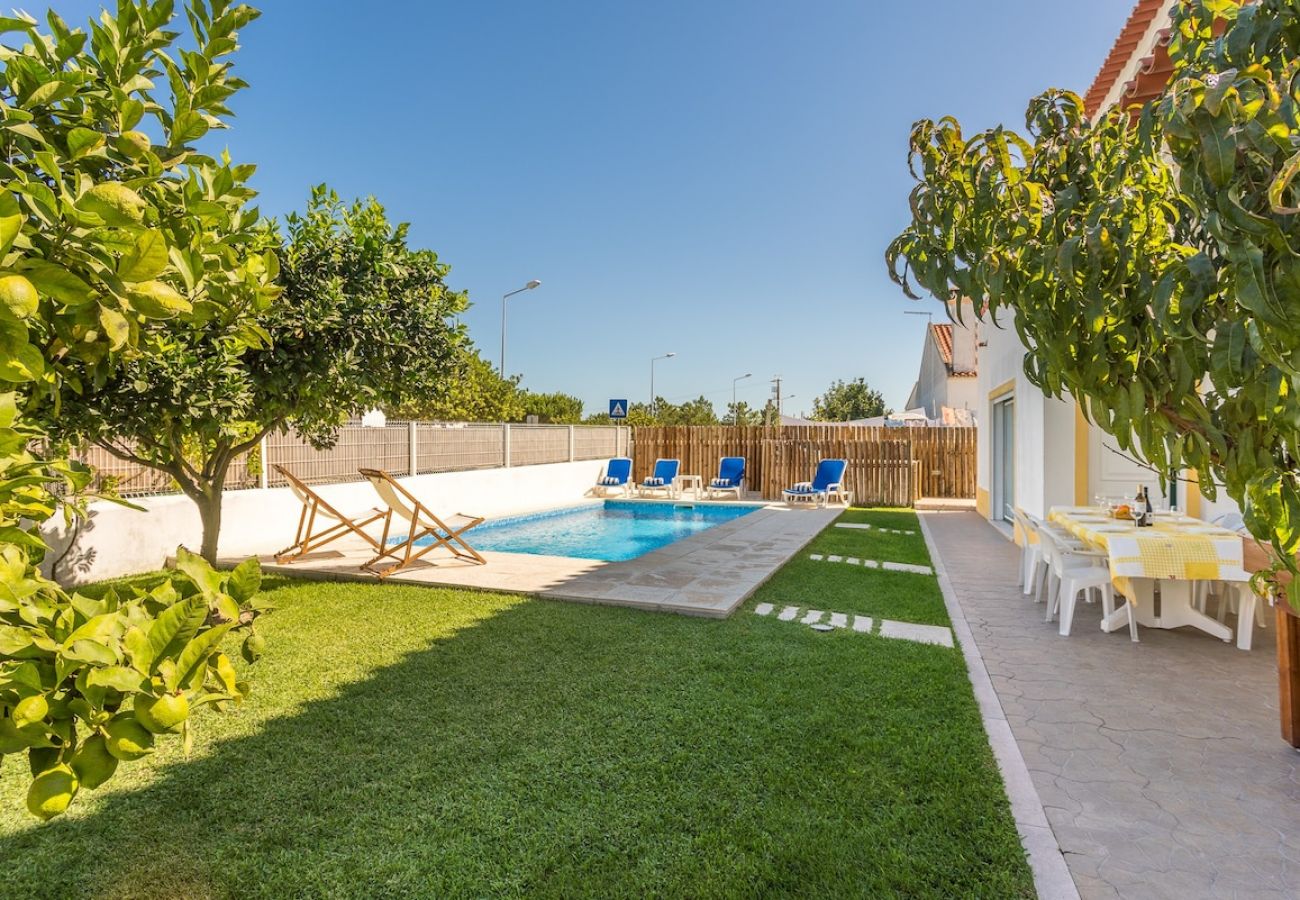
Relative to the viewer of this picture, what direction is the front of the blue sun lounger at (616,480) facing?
facing the viewer and to the left of the viewer

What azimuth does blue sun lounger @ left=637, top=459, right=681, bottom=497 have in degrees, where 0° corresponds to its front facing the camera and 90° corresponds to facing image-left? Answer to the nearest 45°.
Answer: approximately 45°

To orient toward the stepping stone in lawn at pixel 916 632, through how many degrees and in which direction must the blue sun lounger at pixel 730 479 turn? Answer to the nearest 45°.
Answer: approximately 45° to its left

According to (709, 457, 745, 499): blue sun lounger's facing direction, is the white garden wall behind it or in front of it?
in front

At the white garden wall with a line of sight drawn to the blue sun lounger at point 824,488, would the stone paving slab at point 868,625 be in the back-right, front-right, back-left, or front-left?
front-right

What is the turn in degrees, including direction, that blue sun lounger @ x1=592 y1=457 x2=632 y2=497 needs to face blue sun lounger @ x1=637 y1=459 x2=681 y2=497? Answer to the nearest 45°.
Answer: approximately 135° to its left

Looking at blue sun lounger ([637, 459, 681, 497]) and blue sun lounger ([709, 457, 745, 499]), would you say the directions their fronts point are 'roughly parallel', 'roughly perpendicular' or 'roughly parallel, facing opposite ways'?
roughly parallel

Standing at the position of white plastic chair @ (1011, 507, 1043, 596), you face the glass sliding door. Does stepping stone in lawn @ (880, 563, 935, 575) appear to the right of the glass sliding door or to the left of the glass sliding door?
left

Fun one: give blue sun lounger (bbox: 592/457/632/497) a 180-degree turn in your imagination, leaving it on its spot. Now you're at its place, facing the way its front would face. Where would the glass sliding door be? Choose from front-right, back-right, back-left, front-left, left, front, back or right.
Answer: right

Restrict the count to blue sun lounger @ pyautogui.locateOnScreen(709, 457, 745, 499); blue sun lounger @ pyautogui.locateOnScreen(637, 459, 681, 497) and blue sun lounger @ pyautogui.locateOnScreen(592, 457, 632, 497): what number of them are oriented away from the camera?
0

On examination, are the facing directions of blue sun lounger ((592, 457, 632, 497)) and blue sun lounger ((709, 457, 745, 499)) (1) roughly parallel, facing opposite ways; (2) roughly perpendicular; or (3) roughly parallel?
roughly parallel

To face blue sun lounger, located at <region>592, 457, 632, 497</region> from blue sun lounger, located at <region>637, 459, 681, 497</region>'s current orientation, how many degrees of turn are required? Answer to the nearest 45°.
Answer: approximately 45° to its right

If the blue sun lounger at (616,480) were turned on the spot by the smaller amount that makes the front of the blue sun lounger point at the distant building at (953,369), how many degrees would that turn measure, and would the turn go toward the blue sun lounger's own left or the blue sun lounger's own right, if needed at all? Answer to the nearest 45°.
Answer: approximately 180°

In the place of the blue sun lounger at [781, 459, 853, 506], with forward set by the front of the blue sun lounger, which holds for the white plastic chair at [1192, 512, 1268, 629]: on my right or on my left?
on my left

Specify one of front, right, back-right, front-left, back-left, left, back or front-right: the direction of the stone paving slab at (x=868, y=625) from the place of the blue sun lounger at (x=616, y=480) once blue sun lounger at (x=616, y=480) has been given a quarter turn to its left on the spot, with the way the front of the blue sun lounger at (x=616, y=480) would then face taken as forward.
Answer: front-right
